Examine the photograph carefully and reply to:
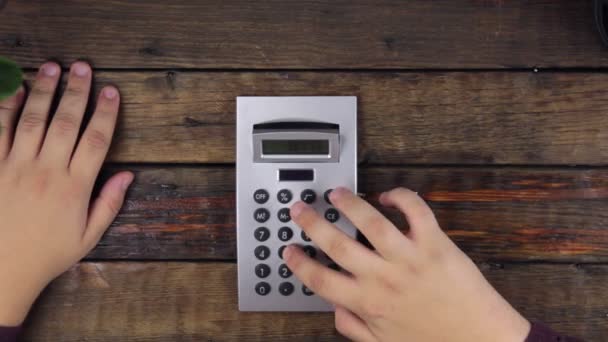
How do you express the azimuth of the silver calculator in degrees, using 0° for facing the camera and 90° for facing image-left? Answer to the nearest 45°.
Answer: approximately 0°
